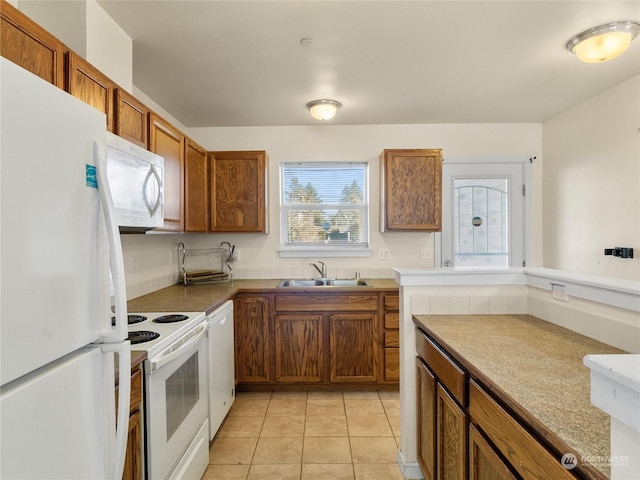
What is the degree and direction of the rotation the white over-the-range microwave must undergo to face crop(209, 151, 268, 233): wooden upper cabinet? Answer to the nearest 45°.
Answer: approximately 90° to its left

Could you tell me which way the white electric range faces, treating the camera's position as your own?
facing the viewer and to the right of the viewer

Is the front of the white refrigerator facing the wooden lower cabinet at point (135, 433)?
no

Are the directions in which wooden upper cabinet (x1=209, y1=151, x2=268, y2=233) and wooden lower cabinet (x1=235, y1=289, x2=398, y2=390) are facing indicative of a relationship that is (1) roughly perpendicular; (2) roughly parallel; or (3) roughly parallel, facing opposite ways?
roughly parallel

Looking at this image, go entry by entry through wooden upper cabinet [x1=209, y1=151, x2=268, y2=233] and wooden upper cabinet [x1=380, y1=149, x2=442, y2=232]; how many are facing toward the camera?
2

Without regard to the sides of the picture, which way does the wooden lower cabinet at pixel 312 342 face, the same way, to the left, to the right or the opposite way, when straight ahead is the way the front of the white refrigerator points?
to the right

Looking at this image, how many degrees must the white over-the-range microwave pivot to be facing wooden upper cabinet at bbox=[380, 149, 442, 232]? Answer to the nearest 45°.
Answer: approximately 45° to its left

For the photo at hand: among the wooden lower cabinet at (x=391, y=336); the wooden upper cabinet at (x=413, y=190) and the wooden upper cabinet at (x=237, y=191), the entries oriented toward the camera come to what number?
3

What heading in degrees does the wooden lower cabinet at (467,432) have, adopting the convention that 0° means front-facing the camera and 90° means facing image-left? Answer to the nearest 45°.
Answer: approximately 45°

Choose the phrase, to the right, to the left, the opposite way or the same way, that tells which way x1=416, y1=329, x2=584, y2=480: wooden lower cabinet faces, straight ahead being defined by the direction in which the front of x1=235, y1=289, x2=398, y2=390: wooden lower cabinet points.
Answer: to the right

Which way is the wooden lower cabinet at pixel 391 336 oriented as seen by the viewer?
toward the camera

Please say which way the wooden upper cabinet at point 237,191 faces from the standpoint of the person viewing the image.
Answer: facing the viewer

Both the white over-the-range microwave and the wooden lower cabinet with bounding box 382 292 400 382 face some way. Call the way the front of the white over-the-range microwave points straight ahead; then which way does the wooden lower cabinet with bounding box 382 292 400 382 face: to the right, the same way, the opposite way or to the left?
to the right

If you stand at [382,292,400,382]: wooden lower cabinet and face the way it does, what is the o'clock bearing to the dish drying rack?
The dish drying rack is roughly at 3 o'clock from the wooden lower cabinet.

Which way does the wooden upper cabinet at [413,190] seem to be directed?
toward the camera
